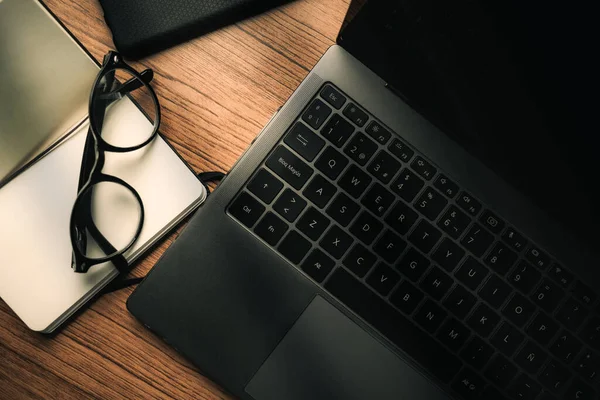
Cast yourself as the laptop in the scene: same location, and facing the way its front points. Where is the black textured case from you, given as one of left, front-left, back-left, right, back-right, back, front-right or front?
front-right

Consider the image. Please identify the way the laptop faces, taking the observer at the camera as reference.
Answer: facing the viewer and to the left of the viewer

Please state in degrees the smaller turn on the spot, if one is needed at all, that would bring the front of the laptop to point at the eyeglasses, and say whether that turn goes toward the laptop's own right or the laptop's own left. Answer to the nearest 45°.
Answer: approximately 45° to the laptop's own right
